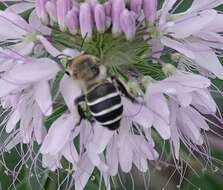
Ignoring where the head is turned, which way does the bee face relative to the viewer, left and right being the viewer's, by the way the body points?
facing away from the viewer and to the left of the viewer
